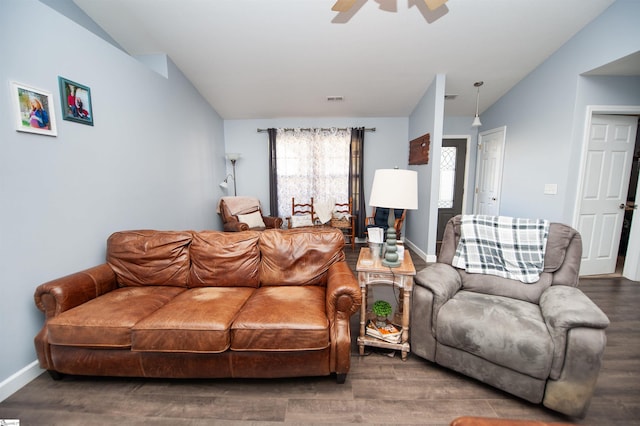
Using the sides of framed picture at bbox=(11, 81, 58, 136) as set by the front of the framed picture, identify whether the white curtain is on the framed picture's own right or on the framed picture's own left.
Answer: on the framed picture's own left

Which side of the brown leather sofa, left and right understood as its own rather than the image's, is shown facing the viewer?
front

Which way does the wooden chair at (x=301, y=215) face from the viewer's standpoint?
toward the camera

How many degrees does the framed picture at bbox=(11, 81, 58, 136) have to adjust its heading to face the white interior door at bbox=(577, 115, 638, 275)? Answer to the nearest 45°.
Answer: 0° — it already faces it

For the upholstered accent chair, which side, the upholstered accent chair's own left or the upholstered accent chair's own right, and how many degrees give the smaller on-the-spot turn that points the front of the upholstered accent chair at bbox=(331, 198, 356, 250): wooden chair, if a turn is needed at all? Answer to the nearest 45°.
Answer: approximately 45° to the upholstered accent chair's own left

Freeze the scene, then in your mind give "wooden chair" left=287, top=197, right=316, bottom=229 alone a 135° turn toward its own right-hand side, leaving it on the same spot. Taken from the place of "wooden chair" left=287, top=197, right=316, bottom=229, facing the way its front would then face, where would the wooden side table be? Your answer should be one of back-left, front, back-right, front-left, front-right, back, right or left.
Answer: back-left

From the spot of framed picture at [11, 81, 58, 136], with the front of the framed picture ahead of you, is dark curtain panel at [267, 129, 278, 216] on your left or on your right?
on your left

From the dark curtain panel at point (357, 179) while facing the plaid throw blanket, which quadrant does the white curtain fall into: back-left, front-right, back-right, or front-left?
back-right

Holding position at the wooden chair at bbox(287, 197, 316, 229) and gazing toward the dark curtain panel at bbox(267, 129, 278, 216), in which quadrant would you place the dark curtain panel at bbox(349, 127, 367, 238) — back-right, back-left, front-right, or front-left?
back-right

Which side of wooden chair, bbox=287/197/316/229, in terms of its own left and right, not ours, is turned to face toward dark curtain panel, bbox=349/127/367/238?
left

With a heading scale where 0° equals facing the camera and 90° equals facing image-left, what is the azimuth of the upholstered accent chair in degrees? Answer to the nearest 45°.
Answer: approximately 315°

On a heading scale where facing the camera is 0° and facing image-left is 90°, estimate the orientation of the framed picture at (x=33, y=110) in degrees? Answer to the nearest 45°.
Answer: approximately 315°

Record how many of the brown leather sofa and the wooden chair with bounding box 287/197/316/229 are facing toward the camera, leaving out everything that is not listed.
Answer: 2

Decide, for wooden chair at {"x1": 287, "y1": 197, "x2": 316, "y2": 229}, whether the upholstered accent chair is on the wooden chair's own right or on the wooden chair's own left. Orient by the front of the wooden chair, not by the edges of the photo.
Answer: on the wooden chair's own right
